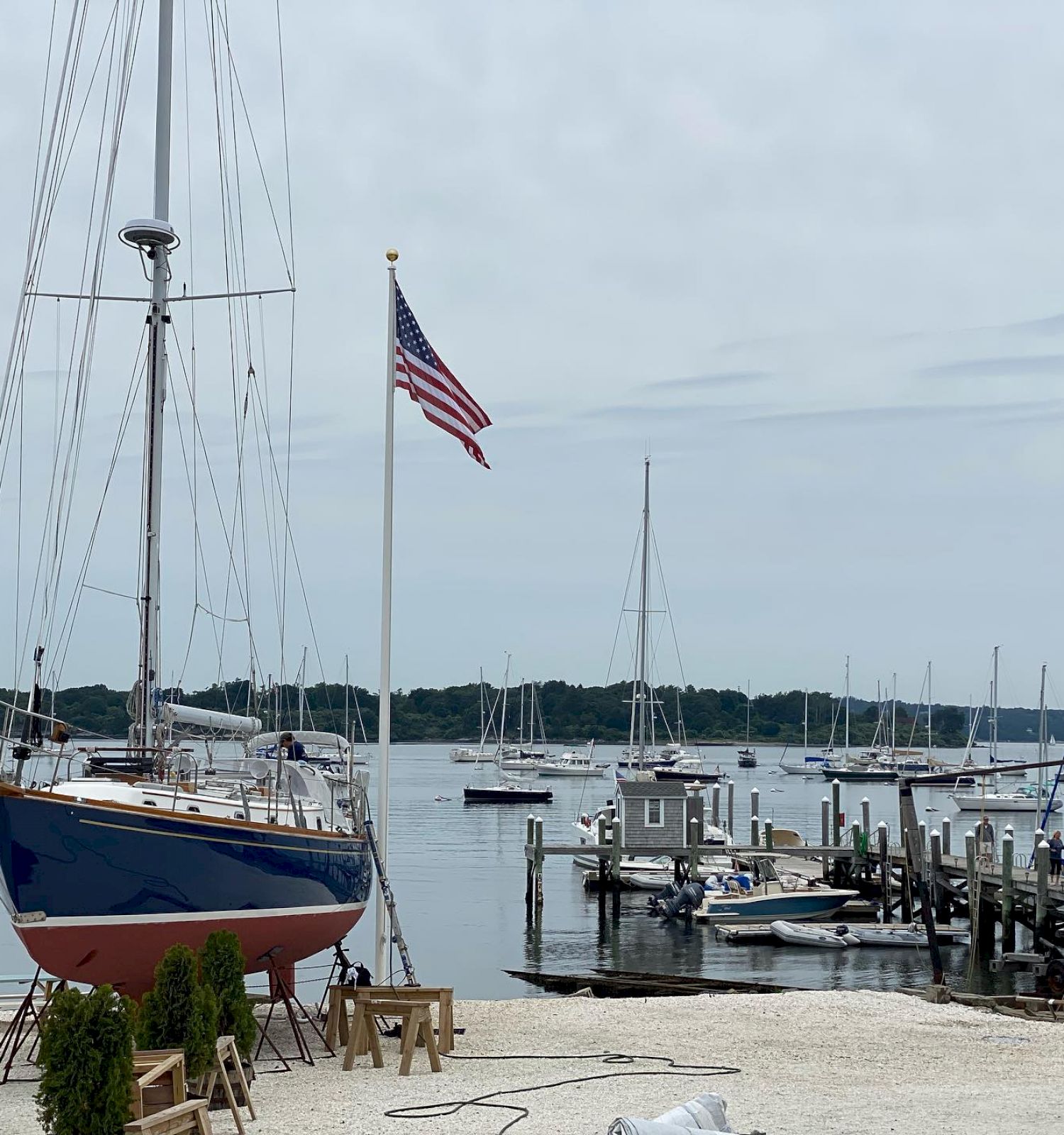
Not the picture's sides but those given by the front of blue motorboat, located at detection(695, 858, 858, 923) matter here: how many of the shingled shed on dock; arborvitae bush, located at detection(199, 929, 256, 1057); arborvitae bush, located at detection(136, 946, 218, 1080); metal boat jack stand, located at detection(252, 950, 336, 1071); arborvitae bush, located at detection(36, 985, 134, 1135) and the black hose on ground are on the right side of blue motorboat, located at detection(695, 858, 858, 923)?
5

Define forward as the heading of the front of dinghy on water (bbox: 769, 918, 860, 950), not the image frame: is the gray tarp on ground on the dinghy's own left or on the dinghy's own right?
on the dinghy's own left

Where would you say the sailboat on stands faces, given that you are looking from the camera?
facing the viewer and to the left of the viewer

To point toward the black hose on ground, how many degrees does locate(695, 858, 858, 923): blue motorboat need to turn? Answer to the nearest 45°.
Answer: approximately 90° to its right

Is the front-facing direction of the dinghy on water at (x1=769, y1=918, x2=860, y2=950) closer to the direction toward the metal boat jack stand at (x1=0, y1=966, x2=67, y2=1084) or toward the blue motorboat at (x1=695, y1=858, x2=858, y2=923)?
the blue motorboat

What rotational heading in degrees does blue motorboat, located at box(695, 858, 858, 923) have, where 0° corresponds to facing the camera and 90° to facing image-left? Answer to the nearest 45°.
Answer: approximately 270°

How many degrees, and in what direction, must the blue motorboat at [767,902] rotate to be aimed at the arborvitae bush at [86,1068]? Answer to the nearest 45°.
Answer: approximately 90° to its right

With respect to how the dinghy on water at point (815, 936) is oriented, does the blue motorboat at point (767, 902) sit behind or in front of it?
in front

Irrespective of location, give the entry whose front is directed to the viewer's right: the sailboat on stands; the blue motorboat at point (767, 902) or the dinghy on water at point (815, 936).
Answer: the blue motorboat
